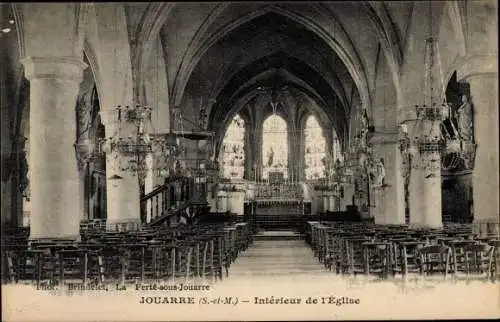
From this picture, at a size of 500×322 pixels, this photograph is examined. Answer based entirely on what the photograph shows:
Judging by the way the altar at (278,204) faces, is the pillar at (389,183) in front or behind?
in front

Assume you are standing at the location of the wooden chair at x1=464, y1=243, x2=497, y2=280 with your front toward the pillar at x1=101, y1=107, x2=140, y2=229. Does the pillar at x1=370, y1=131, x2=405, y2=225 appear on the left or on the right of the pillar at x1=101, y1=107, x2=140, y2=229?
right

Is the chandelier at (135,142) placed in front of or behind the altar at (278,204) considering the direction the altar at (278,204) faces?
in front

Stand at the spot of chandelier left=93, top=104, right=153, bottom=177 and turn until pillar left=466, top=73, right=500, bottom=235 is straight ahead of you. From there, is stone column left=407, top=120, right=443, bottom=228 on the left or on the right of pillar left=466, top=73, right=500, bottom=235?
left

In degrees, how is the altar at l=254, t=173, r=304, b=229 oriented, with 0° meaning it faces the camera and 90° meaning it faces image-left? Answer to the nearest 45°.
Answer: approximately 0°

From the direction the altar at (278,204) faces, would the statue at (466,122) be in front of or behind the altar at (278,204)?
in front
